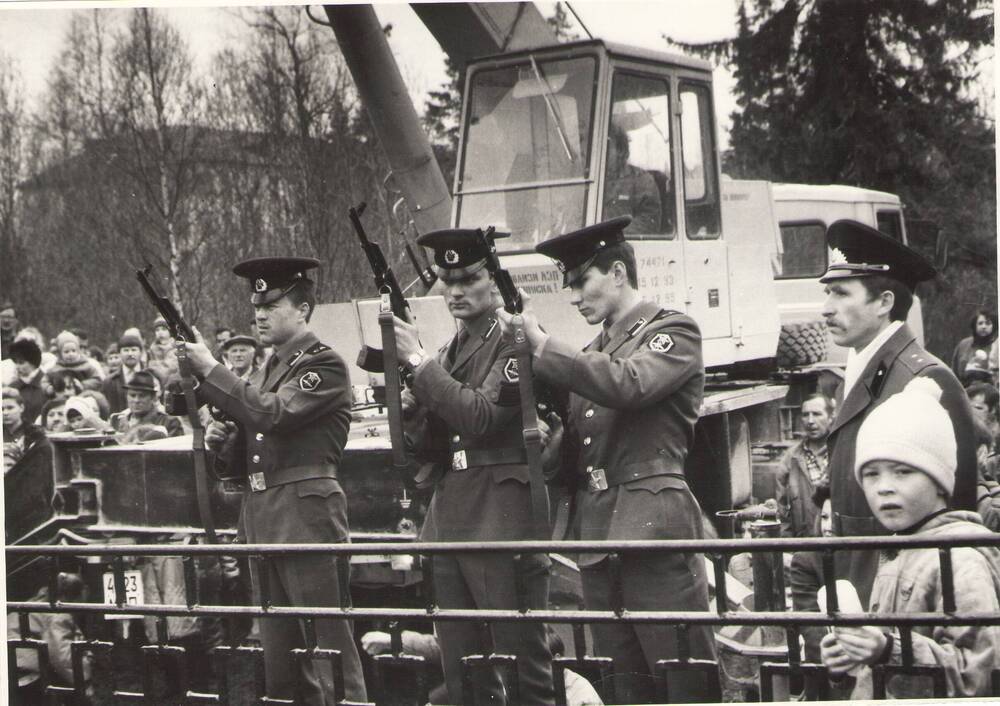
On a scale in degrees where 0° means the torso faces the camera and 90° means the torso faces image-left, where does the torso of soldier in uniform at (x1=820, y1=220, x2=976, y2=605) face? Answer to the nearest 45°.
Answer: approximately 90°

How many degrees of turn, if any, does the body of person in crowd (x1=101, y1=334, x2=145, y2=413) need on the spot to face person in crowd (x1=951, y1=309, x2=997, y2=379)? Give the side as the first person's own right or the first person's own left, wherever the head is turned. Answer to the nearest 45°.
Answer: approximately 45° to the first person's own left

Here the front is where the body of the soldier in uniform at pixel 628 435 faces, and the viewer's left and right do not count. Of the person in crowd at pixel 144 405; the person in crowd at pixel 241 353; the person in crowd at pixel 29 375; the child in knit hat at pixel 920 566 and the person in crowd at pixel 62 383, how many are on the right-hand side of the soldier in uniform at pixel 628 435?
4

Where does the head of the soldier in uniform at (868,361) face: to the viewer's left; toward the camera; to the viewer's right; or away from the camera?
to the viewer's left

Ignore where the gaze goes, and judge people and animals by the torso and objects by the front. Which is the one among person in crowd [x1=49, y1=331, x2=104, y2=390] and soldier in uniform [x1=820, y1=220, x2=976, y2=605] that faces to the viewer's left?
the soldier in uniform

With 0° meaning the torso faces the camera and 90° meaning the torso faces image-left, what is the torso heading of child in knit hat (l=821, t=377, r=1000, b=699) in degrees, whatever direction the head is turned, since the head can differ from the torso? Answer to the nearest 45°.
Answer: approximately 45°

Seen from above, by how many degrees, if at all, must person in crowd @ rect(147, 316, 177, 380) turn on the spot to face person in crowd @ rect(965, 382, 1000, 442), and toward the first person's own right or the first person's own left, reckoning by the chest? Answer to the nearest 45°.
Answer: approximately 45° to the first person's own left

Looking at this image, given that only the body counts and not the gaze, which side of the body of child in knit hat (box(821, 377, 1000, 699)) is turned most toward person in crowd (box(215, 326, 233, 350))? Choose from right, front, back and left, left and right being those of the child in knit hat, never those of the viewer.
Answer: right

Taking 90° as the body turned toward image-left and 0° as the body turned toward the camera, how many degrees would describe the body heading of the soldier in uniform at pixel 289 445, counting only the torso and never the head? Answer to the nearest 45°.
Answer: approximately 45°

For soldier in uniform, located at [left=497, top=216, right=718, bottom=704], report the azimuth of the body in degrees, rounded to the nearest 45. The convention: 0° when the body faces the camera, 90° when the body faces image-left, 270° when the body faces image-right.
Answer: approximately 45°

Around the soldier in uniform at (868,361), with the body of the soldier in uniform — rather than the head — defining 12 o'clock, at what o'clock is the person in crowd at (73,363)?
The person in crowd is roughly at 1 o'clock from the soldier in uniform.
